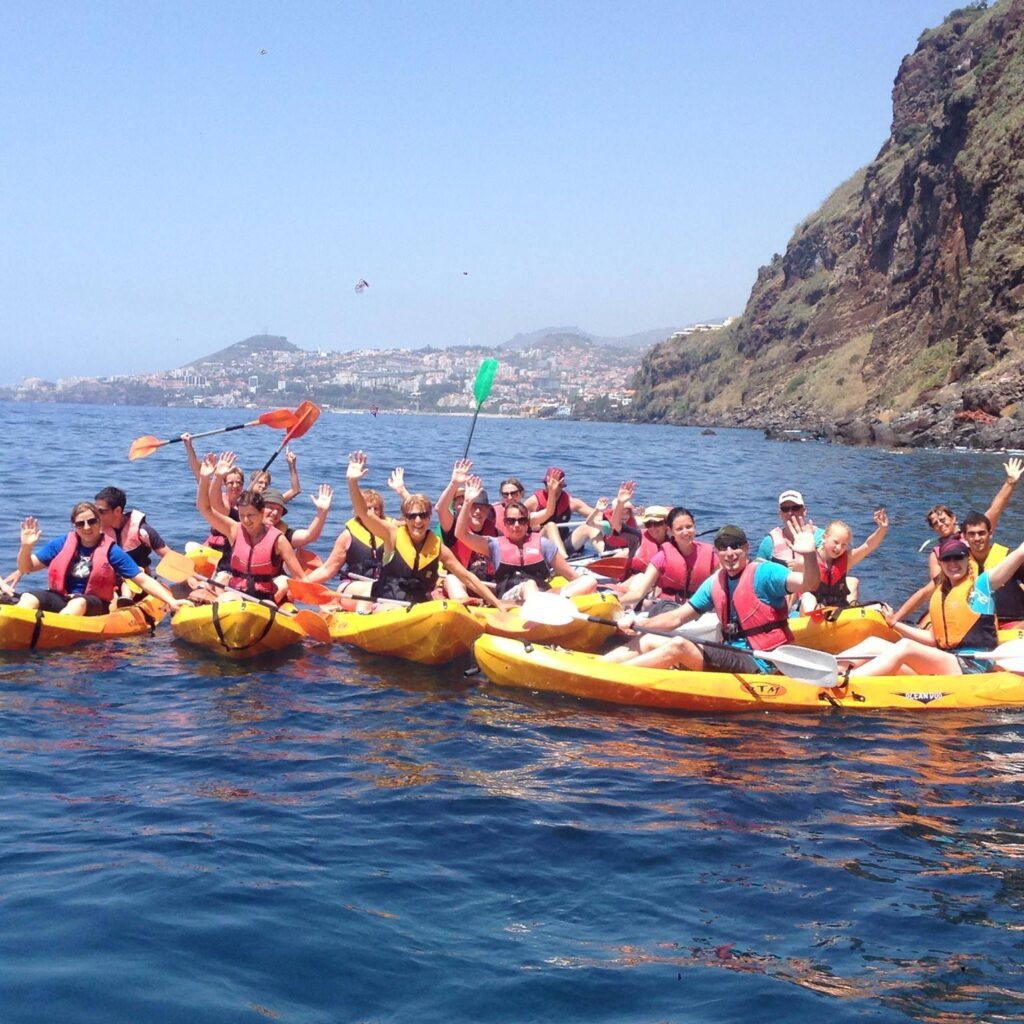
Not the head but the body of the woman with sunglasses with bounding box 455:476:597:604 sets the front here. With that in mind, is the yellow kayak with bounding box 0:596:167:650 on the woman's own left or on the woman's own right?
on the woman's own right

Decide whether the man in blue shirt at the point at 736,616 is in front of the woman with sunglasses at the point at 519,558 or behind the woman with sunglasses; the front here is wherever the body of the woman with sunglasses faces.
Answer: in front

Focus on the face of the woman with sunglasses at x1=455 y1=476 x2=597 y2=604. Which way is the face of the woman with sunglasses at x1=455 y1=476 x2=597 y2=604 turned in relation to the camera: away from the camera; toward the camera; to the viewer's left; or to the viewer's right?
toward the camera

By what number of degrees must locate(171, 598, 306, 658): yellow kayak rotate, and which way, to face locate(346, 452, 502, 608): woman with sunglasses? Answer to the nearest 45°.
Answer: approximately 90° to its left

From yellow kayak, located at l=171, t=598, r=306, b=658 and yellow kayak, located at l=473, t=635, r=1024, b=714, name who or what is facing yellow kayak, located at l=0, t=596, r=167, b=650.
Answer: yellow kayak, located at l=473, t=635, r=1024, b=714

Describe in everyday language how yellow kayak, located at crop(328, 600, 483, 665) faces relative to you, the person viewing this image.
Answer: facing the viewer and to the right of the viewer

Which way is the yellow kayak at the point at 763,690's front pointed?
to the viewer's left

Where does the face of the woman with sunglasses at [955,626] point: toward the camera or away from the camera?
toward the camera

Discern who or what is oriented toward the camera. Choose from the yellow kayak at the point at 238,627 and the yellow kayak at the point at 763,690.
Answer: the yellow kayak at the point at 238,627

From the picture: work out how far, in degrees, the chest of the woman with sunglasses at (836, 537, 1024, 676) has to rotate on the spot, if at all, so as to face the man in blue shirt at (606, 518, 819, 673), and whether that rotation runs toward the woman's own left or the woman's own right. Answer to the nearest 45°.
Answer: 0° — they already face them

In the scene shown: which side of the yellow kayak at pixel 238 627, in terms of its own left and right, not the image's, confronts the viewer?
front

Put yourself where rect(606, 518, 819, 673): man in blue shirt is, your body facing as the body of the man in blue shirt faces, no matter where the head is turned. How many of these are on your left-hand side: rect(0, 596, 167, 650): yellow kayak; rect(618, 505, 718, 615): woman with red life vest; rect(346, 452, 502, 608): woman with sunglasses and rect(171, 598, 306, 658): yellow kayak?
0

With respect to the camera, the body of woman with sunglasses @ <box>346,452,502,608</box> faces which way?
toward the camera

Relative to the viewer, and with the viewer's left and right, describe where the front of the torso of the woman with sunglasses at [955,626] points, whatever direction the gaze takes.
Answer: facing the viewer and to the left of the viewer

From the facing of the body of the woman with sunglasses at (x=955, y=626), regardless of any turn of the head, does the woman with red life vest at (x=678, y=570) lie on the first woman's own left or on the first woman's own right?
on the first woman's own right

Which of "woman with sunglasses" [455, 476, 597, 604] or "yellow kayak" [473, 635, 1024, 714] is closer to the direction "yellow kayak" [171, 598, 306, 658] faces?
the yellow kayak
